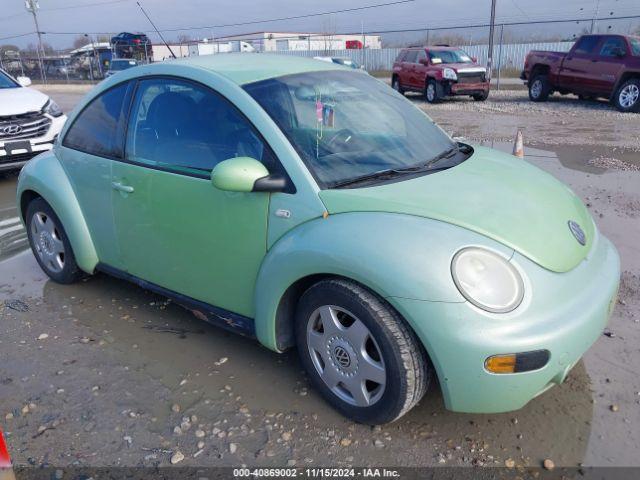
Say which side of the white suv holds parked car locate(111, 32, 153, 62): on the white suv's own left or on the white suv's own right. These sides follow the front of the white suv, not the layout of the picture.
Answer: on the white suv's own left

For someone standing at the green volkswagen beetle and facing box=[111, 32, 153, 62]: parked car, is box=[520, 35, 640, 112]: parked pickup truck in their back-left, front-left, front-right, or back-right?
front-right

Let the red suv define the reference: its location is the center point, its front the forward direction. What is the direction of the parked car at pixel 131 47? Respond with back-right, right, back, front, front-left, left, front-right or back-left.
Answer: back

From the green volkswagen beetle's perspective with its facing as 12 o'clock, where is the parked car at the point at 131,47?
The parked car is roughly at 7 o'clock from the green volkswagen beetle.

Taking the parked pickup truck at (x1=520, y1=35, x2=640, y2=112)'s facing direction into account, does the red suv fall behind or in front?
behind

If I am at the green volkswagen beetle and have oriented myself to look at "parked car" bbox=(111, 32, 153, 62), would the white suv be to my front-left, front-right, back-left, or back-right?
front-left

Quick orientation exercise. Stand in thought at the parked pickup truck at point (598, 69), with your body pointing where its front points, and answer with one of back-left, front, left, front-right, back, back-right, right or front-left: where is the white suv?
right

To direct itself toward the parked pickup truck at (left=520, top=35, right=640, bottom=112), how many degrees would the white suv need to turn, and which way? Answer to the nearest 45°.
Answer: approximately 45° to its left

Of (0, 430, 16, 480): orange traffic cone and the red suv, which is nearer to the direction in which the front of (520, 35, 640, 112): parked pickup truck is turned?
the orange traffic cone

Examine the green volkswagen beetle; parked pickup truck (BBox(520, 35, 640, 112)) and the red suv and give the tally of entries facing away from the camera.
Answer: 0

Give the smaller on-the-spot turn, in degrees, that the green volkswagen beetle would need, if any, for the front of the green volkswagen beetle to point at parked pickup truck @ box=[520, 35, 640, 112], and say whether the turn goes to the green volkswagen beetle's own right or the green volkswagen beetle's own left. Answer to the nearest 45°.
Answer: approximately 90° to the green volkswagen beetle's own left

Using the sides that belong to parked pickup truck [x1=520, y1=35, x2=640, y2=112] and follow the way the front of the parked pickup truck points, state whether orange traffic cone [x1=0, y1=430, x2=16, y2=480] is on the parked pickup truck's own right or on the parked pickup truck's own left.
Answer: on the parked pickup truck's own right

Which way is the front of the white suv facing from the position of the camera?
facing the viewer and to the right of the viewer

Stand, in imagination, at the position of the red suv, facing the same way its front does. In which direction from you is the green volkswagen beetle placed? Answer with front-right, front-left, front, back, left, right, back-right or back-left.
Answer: front-right

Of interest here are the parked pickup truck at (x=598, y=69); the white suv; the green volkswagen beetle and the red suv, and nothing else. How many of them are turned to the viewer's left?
0
